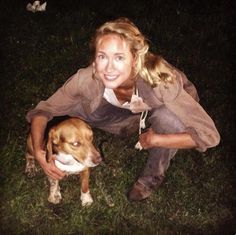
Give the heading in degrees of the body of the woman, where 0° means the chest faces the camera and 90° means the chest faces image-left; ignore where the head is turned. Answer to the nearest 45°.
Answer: approximately 0°

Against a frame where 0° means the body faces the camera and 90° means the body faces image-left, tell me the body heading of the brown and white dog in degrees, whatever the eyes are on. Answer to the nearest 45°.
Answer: approximately 315°
